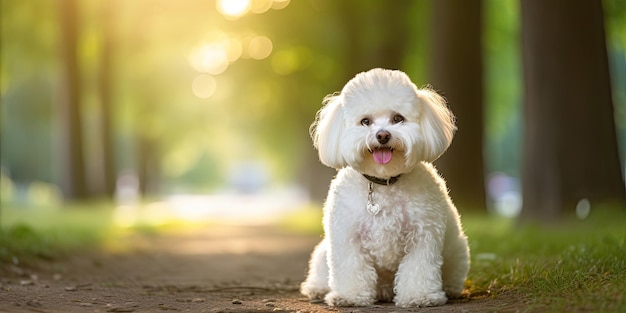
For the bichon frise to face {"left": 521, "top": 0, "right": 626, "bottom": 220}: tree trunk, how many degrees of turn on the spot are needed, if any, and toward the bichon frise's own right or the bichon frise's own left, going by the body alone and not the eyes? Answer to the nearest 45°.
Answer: approximately 135° to the bichon frise's own left

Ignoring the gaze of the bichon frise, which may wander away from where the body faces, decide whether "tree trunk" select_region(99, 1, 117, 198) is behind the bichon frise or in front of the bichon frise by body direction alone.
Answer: behind

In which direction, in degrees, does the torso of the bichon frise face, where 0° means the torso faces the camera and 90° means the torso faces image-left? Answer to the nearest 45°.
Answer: approximately 0°

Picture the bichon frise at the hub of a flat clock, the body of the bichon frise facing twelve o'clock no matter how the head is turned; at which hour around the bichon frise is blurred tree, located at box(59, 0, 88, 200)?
The blurred tree is roughly at 5 o'clock from the bichon frise.

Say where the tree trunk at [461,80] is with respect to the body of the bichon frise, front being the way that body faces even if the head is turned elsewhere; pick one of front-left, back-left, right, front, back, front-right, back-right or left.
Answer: back
